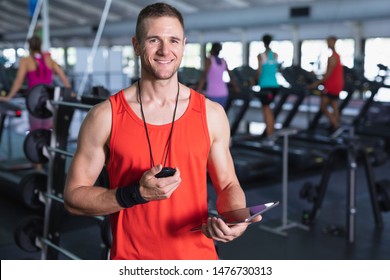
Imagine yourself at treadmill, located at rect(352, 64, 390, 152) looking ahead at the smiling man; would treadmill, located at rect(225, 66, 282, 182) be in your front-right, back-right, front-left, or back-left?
front-right

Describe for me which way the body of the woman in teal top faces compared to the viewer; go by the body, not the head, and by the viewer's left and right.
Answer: facing away from the viewer

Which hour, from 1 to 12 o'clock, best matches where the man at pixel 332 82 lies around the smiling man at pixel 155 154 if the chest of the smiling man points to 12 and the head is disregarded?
The man is roughly at 7 o'clock from the smiling man.

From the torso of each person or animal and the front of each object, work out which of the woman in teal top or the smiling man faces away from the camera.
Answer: the woman in teal top

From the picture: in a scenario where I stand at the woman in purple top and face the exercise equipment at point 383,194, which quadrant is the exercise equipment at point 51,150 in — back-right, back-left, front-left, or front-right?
front-right

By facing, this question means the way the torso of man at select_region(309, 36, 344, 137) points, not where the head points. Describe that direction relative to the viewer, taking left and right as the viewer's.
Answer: facing away from the viewer and to the left of the viewer

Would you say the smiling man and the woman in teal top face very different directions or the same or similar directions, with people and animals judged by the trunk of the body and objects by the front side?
very different directions

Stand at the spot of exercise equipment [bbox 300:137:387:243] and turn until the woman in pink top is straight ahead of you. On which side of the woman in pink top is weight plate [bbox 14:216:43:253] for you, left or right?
left

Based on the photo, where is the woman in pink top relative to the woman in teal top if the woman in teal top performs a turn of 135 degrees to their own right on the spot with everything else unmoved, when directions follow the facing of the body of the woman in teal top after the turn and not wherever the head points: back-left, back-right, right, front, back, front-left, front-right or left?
right

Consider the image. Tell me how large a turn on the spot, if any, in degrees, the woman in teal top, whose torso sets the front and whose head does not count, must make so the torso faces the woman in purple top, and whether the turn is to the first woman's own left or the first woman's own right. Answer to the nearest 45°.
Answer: approximately 135° to the first woman's own left

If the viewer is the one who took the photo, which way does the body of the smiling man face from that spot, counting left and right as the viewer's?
facing the viewer
